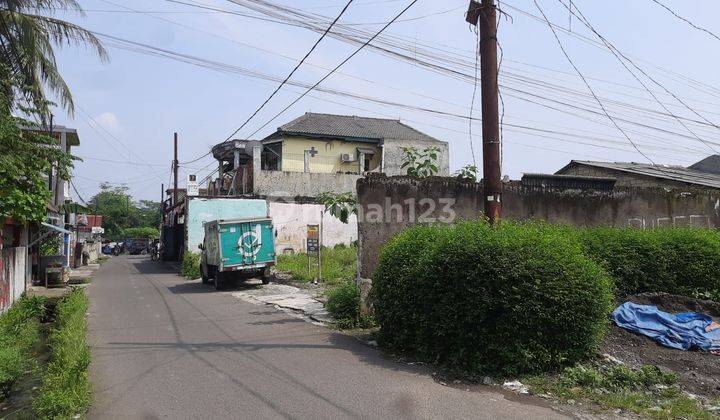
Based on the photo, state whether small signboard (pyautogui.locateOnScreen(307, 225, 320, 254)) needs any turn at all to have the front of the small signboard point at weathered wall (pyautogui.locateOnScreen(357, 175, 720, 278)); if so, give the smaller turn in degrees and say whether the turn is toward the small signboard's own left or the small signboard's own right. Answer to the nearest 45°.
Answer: approximately 45° to the small signboard's own left

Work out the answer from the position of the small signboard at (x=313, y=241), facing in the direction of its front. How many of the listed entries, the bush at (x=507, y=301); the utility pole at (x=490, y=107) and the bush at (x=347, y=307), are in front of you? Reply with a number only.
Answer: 3

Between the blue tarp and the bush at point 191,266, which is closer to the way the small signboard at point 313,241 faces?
the blue tarp

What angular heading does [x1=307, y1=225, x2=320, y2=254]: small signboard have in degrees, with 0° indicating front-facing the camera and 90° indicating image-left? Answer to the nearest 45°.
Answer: approximately 0°

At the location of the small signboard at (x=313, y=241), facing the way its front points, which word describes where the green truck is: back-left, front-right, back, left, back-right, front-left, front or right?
right

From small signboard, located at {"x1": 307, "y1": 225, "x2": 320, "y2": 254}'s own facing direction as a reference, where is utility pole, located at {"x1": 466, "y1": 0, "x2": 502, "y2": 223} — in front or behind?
in front

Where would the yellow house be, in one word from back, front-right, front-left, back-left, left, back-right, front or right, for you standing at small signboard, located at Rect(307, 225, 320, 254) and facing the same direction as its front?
back

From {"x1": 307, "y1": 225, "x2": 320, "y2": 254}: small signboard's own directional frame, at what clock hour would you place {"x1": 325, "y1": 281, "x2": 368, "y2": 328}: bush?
The bush is roughly at 12 o'clock from the small signboard.
